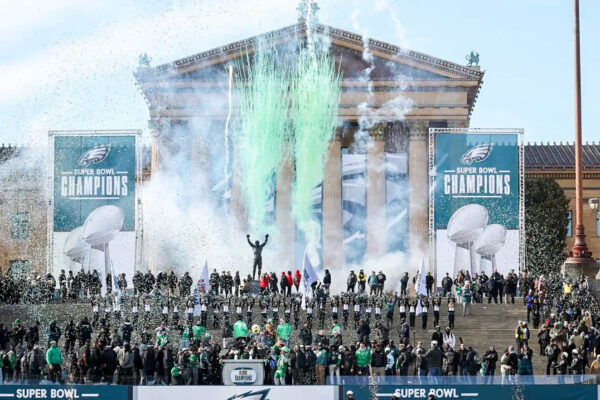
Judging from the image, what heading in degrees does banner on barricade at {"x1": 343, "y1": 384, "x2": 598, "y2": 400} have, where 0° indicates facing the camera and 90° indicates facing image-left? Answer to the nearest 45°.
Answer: approximately 0°

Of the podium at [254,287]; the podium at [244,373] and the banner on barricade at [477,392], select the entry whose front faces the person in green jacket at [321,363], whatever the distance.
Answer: the podium at [254,287]

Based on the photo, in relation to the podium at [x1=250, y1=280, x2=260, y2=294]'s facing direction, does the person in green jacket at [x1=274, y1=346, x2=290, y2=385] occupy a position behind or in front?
in front

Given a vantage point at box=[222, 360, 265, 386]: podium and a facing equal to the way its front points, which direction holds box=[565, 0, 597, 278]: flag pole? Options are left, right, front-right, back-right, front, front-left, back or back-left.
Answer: back-left

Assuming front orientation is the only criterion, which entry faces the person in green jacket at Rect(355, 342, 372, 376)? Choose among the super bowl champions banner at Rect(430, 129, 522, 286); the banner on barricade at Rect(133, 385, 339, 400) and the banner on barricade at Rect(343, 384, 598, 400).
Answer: the super bowl champions banner

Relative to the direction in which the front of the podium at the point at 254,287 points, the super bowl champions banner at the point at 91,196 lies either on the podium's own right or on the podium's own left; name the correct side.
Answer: on the podium's own right

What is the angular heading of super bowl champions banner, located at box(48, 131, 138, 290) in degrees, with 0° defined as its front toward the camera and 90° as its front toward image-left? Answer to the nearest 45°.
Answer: approximately 0°

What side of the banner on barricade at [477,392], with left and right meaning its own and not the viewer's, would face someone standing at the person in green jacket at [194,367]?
right

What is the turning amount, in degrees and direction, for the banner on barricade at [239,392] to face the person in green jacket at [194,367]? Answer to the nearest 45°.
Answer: approximately 180°

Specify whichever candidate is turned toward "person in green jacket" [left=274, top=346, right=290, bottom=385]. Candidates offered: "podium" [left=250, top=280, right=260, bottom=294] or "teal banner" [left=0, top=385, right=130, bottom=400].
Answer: the podium
